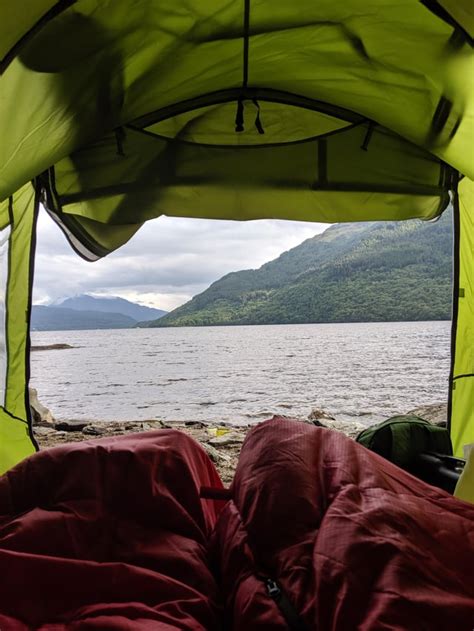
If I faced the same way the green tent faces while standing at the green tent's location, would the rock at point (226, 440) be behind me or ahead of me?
ahead

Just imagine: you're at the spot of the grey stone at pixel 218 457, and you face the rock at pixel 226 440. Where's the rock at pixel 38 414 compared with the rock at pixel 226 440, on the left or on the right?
left

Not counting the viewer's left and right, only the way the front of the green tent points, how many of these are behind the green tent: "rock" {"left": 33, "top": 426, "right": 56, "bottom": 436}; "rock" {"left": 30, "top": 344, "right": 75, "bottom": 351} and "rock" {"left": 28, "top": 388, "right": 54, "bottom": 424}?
0

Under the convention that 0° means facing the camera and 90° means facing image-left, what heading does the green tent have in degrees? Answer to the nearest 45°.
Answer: approximately 180°

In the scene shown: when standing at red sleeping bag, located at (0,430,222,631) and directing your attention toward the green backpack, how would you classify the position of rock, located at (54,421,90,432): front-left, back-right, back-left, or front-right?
front-left

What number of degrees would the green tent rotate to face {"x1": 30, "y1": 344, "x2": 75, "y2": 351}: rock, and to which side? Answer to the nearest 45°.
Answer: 0° — it already faces it

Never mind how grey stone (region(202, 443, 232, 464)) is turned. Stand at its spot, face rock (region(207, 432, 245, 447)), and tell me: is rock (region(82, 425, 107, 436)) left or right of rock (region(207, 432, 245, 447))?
left

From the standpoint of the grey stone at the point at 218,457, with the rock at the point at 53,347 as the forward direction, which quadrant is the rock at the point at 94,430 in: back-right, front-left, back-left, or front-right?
front-left

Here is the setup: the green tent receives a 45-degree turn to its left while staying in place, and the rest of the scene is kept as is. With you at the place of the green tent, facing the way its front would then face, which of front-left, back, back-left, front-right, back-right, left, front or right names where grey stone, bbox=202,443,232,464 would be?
front-right

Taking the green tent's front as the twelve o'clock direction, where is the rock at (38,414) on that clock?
The rock is roughly at 11 o'clock from the green tent.
